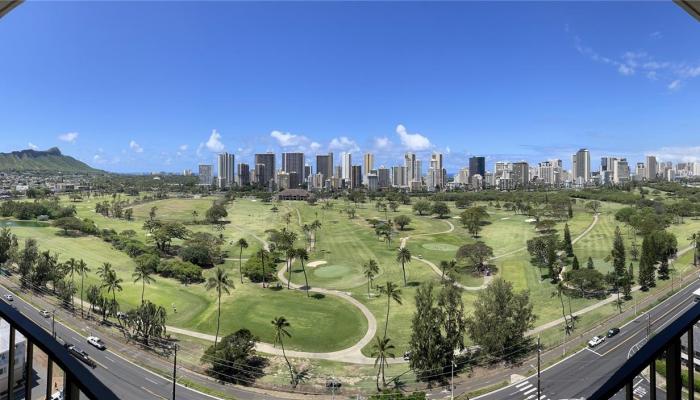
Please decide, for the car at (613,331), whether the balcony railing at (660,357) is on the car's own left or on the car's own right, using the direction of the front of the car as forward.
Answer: on the car's own left

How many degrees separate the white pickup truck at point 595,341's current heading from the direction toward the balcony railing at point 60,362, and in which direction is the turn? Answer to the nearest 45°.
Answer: approximately 45° to its left

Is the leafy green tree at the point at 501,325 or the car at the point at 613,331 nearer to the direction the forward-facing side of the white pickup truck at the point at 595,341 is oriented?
the leafy green tree

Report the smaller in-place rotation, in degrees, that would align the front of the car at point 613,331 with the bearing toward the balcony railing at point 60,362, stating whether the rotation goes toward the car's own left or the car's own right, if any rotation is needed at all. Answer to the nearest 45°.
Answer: approximately 45° to the car's own left

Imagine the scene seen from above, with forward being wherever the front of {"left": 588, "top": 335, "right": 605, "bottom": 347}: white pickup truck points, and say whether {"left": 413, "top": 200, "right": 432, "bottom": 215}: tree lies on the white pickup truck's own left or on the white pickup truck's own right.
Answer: on the white pickup truck's own right

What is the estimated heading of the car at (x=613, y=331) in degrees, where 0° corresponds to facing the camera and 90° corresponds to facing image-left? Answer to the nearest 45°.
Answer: approximately 45°

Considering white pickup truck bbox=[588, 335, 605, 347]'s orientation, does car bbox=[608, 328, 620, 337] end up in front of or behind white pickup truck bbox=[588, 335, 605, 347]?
behind

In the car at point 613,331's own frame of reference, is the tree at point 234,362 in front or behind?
in front

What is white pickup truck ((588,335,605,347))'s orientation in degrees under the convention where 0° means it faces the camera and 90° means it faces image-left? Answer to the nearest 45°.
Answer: approximately 45°

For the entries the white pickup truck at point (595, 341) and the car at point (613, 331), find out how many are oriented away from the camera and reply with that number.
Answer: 0

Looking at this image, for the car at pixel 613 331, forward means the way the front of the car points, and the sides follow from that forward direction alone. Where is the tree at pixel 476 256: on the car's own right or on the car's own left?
on the car's own right

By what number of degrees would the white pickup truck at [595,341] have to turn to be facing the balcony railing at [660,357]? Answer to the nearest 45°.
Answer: approximately 45° to its left
